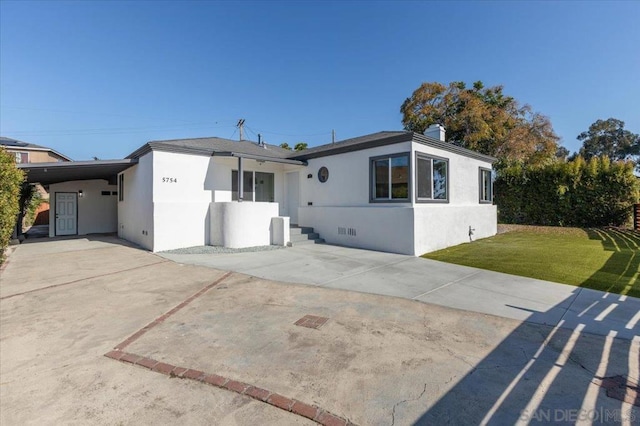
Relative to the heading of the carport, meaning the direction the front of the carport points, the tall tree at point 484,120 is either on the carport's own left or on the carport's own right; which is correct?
on the carport's own left

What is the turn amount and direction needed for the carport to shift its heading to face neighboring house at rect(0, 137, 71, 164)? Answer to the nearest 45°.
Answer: approximately 180°

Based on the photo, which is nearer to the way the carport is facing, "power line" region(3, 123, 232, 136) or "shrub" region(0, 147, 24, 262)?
the shrub

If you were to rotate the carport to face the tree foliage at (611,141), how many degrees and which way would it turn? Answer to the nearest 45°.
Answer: approximately 90° to its left

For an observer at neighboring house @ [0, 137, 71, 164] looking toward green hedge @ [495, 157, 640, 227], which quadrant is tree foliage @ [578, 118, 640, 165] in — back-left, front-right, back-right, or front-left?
front-left

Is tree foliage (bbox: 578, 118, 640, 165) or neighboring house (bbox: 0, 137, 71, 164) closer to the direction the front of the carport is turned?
the tree foliage

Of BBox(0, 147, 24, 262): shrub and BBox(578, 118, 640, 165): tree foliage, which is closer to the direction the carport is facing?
the shrub

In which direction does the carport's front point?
toward the camera

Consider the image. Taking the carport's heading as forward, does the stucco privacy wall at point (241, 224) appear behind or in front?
in front

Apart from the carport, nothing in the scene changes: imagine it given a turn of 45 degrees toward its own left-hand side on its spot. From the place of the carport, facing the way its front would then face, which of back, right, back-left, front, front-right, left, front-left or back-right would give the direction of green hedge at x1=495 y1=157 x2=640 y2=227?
front

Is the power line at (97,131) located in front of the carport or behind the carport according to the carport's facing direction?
behind

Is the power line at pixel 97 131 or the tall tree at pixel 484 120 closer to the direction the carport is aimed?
the tall tree

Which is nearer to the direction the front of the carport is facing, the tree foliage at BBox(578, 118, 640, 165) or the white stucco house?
the white stucco house

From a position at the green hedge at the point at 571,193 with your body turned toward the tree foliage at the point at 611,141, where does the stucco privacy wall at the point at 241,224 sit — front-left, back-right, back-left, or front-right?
back-left
